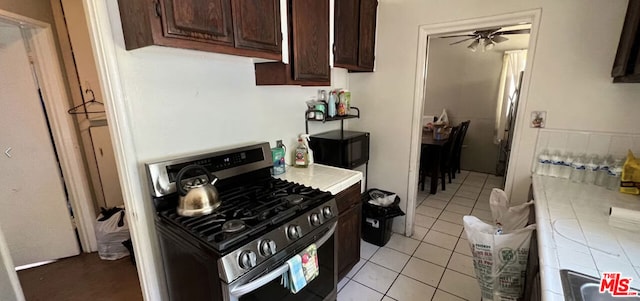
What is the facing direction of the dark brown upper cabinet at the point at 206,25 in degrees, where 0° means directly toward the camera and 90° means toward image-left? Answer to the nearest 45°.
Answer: approximately 315°

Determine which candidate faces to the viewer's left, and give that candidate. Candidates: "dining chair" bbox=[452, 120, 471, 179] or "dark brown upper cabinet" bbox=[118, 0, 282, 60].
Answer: the dining chair

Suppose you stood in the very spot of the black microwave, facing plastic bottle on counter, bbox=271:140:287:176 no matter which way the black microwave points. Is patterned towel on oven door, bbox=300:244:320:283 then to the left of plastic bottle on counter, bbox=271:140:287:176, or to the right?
left

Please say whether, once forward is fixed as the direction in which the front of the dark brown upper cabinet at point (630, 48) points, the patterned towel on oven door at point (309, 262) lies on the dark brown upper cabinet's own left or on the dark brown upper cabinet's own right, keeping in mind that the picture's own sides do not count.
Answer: on the dark brown upper cabinet's own left

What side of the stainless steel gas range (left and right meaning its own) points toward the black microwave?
left

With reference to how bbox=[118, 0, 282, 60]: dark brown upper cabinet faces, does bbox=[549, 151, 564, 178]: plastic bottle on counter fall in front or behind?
in front

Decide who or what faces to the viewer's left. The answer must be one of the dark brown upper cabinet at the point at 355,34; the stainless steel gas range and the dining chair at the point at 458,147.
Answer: the dining chair

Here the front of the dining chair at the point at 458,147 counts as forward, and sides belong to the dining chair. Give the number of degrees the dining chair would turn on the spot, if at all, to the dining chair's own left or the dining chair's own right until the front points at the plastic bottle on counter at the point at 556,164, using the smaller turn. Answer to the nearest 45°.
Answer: approximately 90° to the dining chair's own left

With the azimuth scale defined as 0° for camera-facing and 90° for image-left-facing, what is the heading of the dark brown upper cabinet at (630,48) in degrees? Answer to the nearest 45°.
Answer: approximately 90°

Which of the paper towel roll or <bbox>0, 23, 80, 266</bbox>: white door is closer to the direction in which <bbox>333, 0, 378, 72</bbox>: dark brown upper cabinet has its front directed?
the paper towel roll

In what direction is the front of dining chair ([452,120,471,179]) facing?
to the viewer's left

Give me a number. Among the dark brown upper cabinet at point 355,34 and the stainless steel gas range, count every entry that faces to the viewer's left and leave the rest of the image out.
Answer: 0

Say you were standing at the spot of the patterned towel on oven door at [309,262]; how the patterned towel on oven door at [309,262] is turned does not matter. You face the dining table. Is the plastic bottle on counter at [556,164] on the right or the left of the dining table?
right
